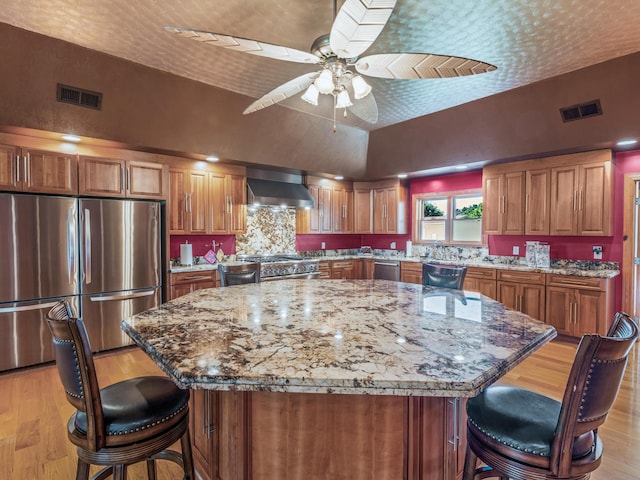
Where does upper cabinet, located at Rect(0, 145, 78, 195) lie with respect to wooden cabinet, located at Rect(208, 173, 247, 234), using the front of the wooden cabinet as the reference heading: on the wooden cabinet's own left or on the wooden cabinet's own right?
on the wooden cabinet's own right

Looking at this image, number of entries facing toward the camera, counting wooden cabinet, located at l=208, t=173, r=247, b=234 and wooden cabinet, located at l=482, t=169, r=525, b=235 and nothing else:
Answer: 2

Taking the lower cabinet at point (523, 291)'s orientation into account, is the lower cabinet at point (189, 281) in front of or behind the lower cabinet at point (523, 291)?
in front

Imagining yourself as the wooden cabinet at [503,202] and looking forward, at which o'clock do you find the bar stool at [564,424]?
The bar stool is roughly at 12 o'clock from the wooden cabinet.

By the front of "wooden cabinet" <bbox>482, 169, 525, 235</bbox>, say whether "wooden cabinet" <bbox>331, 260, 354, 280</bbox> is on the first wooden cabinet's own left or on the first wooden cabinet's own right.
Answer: on the first wooden cabinet's own right

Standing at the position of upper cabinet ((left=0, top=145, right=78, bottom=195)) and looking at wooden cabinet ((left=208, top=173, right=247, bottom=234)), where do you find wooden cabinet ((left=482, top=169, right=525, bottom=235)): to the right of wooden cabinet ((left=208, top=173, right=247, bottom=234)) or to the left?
right

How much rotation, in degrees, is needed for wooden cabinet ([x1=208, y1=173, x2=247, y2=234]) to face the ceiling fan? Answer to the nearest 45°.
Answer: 0° — it already faces it

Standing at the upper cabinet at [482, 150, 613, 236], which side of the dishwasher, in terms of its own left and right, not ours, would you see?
left

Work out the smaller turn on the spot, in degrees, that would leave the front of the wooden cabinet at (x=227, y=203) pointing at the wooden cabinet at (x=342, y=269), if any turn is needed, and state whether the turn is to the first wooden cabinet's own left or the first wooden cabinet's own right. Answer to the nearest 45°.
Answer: approximately 90° to the first wooden cabinet's own left
